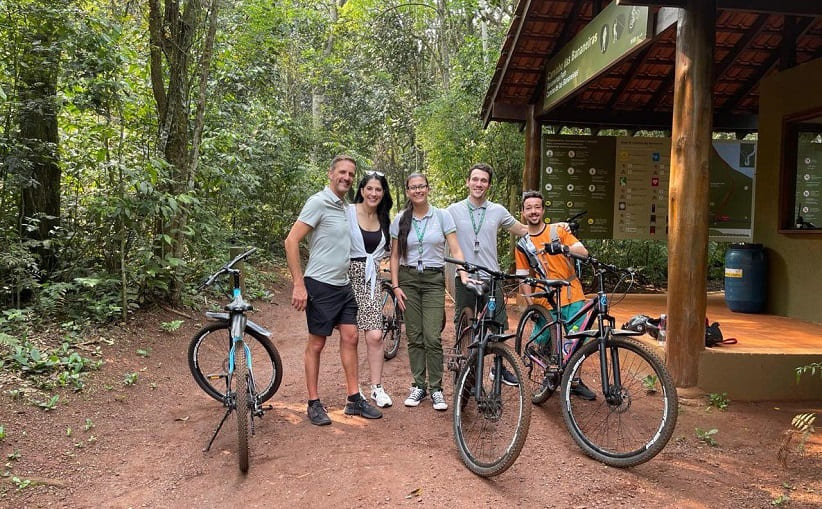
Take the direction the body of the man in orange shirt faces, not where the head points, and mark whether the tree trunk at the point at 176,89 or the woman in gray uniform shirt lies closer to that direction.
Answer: the woman in gray uniform shirt

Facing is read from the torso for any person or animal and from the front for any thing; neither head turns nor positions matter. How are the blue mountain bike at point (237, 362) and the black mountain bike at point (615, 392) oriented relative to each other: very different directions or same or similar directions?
very different directions

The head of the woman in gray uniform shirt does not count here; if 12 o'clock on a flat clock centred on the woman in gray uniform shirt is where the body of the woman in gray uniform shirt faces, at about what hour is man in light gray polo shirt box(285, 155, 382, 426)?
The man in light gray polo shirt is roughly at 2 o'clock from the woman in gray uniform shirt.

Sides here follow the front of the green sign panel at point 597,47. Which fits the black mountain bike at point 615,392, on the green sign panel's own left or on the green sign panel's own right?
on the green sign panel's own left

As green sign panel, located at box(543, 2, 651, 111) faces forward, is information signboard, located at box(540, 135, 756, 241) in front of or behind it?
behind
